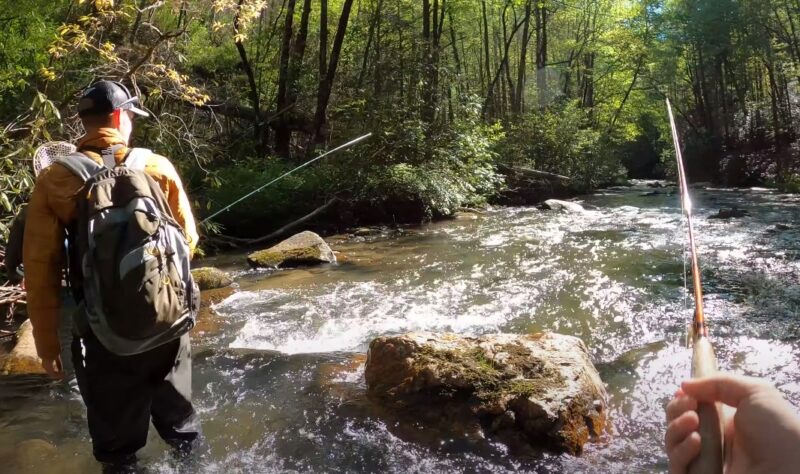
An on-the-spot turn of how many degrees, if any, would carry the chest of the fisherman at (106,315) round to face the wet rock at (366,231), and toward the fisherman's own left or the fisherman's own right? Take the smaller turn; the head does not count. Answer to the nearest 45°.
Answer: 0° — they already face it

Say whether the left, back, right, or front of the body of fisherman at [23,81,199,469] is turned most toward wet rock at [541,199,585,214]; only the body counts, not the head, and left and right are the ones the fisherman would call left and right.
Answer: front

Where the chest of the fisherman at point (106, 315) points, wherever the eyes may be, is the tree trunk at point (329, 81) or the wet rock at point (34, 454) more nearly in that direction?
the tree trunk

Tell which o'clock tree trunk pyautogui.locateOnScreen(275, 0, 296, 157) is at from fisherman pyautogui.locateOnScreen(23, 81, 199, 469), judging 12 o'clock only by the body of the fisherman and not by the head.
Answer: The tree trunk is roughly at 1 o'clock from the fisherman.

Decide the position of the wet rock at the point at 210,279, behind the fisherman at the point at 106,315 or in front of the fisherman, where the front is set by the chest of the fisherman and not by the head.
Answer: in front

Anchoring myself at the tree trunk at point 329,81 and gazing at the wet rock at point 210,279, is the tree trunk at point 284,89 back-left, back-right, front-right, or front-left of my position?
back-right

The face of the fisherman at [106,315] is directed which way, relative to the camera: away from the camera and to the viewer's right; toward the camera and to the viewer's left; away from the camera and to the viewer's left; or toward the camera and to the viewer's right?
away from the camera and to the viewer's right

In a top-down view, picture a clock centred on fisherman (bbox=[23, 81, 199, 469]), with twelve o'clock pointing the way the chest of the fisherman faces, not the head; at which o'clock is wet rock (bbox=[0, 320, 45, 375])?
The wet rock is roughly at 10 o'clock from the fisherman.

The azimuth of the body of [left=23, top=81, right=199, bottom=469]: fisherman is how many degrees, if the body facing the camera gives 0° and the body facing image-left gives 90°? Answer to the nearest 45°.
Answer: approximately 225°

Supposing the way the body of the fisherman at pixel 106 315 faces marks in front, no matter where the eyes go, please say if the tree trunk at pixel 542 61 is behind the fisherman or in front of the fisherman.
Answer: in front
